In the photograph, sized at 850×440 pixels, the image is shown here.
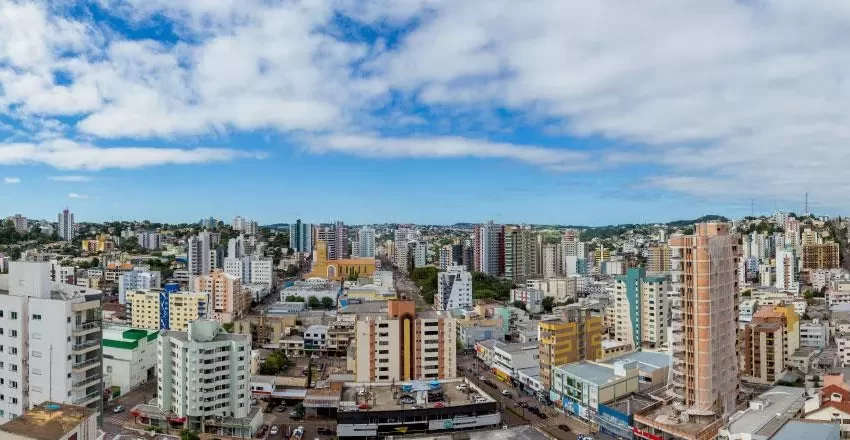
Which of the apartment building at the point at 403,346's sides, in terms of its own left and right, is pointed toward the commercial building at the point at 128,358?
right

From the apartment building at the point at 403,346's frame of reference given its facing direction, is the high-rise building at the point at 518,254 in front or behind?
behind

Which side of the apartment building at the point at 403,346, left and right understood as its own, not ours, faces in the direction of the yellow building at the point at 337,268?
back

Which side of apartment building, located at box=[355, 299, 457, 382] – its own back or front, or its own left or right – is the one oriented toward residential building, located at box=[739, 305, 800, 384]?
left

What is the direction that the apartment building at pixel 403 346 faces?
toward the camera

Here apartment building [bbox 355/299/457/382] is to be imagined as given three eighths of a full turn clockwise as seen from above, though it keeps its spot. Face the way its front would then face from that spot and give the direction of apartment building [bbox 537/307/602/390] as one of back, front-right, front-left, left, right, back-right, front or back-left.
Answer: back-right

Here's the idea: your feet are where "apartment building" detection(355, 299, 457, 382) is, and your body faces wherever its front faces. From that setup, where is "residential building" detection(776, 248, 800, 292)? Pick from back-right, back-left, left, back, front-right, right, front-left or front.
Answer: back-left

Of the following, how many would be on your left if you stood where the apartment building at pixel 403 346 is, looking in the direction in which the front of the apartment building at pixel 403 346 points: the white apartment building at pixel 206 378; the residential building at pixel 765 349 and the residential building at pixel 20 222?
1

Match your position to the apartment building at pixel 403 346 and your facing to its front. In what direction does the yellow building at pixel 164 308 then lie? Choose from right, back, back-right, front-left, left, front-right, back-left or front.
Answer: back-right

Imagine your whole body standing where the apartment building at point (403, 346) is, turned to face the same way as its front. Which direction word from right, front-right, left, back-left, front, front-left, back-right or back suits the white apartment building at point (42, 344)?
front-right

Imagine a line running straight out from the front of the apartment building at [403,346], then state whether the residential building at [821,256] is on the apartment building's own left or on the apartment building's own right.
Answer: on the apartment building's own left

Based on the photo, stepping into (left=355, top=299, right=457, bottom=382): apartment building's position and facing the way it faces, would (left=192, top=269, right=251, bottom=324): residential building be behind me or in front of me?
behind

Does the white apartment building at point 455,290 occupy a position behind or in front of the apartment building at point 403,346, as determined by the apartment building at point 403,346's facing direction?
behind

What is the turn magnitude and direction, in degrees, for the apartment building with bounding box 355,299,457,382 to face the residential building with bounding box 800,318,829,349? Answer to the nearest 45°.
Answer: approximately 90° to its left

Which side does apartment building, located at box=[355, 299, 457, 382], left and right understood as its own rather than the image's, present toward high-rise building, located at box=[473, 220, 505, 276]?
back

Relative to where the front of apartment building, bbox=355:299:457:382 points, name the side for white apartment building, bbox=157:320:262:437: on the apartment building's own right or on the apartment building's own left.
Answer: on the apartment building's own right

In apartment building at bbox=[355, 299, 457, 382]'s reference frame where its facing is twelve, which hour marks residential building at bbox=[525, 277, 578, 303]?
The residential building is roughly at 7 o'clock from the apartment building.
